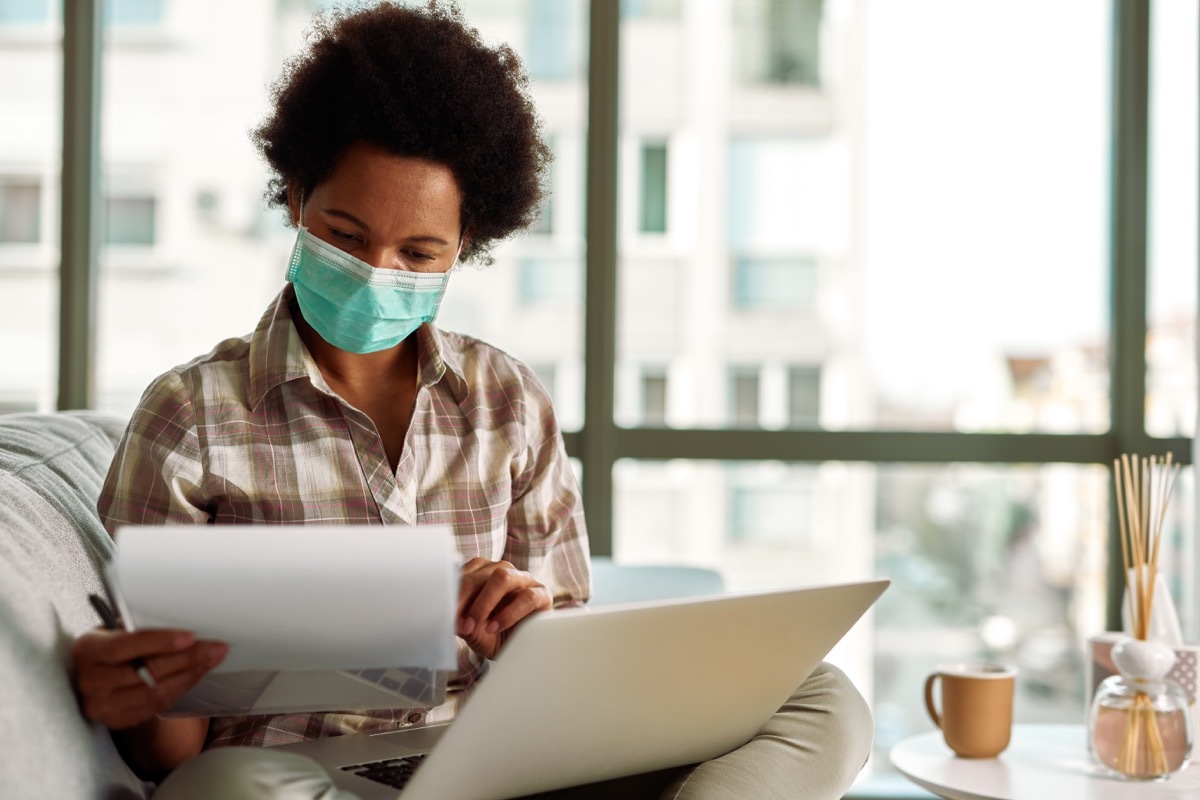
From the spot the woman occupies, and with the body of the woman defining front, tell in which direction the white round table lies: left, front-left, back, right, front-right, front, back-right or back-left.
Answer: left

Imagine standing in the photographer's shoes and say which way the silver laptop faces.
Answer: facing away from the viewer and to the left of the viewer

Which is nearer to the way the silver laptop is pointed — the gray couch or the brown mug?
the gray couch

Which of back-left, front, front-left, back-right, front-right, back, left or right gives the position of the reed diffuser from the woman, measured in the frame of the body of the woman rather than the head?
left

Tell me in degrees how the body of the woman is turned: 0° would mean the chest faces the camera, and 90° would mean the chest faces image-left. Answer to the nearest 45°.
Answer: approximately 0°
